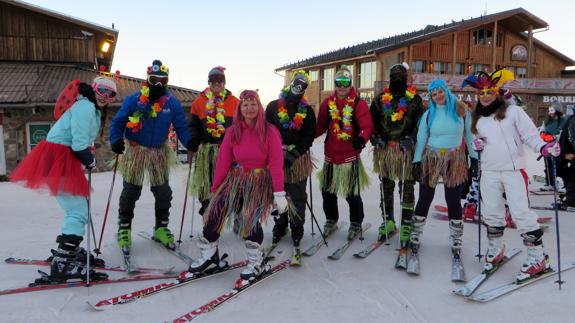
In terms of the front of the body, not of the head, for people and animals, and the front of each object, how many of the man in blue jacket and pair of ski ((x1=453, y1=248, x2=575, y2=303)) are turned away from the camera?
0

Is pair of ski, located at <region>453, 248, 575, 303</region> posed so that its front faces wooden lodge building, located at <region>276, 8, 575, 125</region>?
no

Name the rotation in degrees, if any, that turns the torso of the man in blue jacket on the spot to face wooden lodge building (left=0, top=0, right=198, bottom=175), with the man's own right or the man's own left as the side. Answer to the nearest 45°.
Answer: approximately 180°

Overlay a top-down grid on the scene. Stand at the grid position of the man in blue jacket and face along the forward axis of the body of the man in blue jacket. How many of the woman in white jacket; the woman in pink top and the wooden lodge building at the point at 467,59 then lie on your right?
0

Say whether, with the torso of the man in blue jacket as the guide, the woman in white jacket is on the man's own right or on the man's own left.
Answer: on the man's own left

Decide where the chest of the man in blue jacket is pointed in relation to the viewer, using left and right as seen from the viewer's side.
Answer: facing the viewer

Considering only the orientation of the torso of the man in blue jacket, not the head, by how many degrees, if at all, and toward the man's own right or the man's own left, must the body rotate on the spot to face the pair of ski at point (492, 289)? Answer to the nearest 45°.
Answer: approximately 45° to the man's own left

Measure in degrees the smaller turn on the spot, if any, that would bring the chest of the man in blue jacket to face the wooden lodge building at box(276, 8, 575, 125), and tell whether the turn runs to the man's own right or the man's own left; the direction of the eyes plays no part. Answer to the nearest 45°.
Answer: approximately 135° to the man's own left

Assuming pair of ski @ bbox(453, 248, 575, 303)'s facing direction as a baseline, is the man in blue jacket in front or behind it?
in front

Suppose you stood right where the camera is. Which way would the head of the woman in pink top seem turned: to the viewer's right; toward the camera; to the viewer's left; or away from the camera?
toward the camera

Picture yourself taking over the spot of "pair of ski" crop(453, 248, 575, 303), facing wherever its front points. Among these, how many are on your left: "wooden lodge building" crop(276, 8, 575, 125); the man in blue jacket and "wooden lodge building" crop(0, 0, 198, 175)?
0

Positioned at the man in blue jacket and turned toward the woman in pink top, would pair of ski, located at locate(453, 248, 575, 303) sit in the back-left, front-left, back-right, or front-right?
front-left

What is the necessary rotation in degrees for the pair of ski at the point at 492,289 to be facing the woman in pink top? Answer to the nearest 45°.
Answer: approximately 45° to its right

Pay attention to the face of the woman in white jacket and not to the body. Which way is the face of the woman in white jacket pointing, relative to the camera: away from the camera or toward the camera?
toward the camera

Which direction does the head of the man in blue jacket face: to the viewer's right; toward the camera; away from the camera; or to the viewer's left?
toward the camera

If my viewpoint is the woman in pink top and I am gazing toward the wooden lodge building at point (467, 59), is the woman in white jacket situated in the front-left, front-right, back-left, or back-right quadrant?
front-right

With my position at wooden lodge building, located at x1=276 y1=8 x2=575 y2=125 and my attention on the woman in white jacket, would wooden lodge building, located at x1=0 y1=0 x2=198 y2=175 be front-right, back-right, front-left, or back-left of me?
front-right
